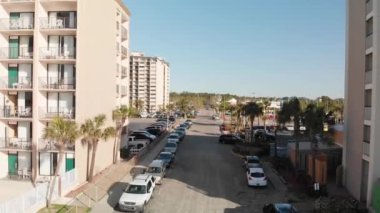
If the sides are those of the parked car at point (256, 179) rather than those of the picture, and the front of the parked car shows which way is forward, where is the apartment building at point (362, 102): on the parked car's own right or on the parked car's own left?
on the parked car's own right

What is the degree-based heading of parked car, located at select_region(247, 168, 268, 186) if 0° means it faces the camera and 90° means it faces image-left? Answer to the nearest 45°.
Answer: approximately 180°

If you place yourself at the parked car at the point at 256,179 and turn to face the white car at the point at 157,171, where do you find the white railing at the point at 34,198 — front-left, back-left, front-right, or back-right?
front-left

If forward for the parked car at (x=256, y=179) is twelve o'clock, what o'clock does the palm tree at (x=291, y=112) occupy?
The palm tree is roughly at 1 o'clock from the parked car.

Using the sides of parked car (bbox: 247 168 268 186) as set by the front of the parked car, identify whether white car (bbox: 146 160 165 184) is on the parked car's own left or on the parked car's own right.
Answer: on the parked car's own left

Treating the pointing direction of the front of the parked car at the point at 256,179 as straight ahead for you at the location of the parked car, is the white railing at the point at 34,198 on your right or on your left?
on your left

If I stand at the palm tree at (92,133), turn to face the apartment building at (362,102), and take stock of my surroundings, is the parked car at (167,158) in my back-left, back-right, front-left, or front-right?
front-left
